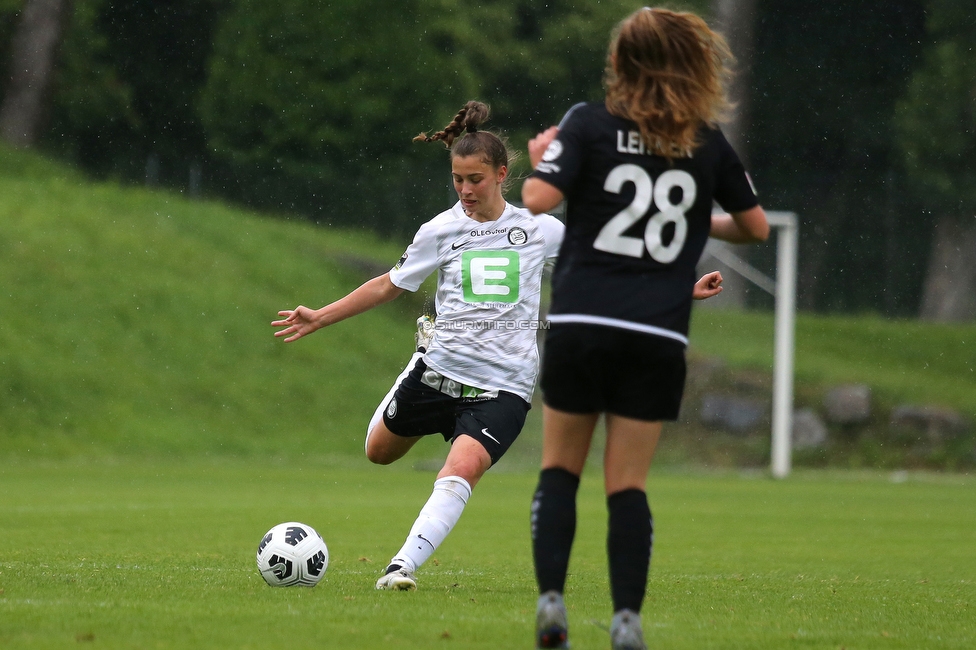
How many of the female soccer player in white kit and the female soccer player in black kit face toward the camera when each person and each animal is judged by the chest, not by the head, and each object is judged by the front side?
1

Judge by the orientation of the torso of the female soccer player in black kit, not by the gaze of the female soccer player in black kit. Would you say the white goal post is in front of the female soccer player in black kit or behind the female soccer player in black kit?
in front

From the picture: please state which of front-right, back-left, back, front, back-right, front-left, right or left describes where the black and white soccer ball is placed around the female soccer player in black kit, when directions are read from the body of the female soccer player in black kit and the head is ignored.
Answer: front-left

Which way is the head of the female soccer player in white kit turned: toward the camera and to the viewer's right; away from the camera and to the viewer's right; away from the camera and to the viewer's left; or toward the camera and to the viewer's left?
toward the camera and to the viewer's left

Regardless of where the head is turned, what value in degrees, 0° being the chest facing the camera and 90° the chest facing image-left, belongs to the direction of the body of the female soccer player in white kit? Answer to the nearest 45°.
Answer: approximately 0°

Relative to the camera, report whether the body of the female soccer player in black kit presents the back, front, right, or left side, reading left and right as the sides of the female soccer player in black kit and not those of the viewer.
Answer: back

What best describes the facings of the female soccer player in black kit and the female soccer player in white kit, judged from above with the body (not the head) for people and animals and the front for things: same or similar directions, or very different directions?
very different directions

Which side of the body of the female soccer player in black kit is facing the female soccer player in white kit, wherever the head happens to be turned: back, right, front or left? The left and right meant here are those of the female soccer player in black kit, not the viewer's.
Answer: front

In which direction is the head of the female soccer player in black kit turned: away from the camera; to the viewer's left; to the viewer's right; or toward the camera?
away from the camera

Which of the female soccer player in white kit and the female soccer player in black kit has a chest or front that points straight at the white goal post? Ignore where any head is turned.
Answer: the female soccer player in black kit
